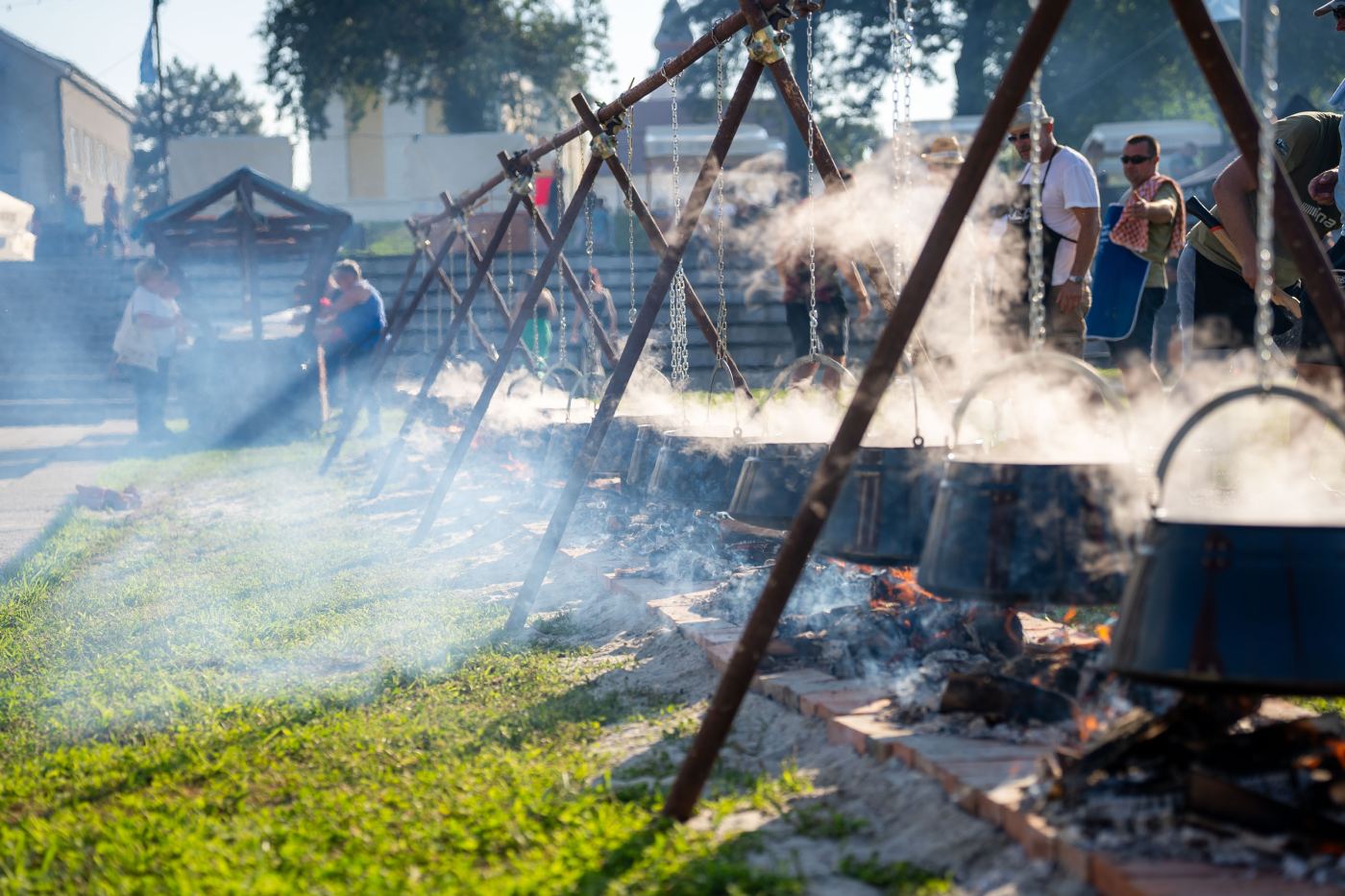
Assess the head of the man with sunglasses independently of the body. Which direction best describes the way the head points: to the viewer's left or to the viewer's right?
to the viewer's left

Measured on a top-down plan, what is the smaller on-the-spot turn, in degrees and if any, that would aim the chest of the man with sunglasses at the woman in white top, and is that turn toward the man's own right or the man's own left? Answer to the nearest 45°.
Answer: approximately 90° to the man's own right

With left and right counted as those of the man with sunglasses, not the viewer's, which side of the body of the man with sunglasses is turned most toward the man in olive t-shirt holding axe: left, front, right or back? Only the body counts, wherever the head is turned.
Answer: left

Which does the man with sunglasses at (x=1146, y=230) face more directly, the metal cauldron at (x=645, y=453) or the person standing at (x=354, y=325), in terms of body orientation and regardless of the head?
the metal cauldron

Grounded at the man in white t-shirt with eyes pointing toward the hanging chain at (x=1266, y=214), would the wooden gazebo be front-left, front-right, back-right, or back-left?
back-right

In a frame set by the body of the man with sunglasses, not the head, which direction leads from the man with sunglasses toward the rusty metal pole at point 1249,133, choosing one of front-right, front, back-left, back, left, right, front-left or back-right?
front-left

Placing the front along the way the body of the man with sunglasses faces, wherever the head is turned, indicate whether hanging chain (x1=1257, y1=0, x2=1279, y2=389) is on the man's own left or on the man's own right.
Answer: on the man's own left

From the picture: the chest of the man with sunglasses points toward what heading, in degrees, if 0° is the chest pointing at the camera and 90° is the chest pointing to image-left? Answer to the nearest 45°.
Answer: approximately 45°

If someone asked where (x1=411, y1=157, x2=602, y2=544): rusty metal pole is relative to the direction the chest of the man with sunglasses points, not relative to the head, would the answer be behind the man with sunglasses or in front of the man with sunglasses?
in front

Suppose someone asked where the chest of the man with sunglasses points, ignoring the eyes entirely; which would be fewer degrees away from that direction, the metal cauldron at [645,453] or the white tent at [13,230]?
the metal cauldron

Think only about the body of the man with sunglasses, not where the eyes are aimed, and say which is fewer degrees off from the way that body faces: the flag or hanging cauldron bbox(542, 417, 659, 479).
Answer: the hanging cauldron

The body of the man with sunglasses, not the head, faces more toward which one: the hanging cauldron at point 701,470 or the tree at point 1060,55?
the hanging cauldron
